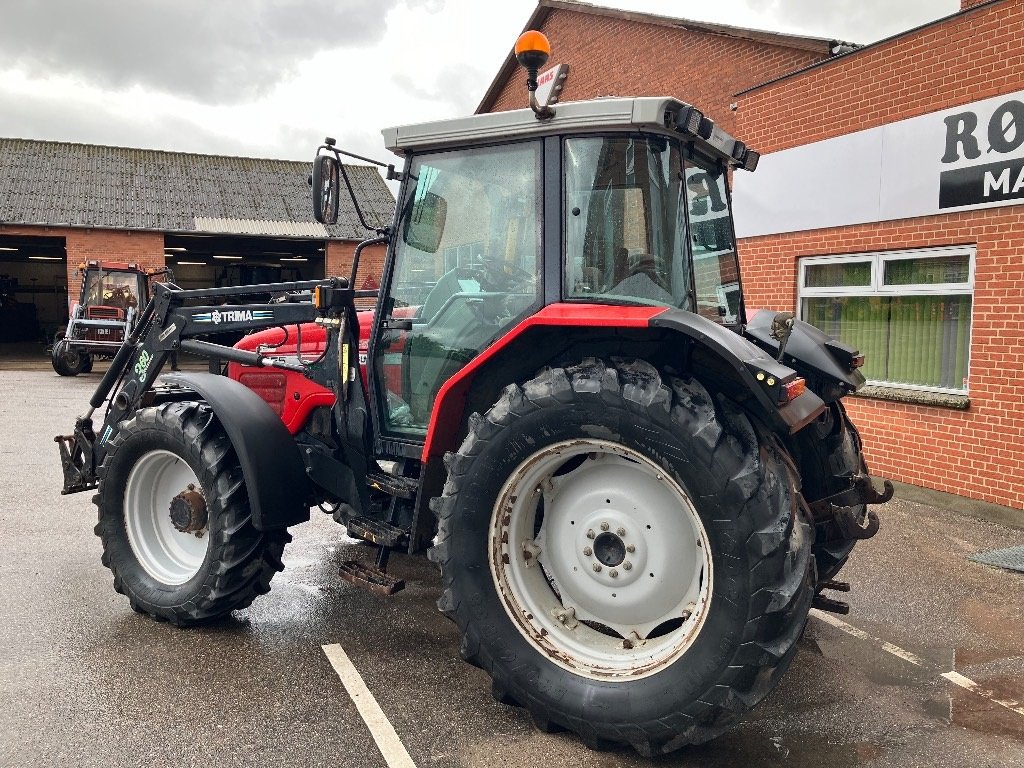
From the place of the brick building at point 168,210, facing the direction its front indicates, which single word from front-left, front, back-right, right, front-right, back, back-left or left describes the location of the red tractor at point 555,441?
front

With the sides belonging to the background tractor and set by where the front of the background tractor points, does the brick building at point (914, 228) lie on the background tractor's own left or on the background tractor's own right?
on the background tractor's own left

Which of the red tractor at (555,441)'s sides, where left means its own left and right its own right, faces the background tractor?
front

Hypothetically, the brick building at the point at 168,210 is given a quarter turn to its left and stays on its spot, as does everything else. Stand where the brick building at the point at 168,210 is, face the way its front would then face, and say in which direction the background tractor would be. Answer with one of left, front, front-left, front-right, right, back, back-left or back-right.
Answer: right

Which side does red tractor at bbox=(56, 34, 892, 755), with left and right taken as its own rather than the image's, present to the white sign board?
right

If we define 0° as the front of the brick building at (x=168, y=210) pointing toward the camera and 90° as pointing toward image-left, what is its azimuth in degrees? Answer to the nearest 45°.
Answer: approximately 0°

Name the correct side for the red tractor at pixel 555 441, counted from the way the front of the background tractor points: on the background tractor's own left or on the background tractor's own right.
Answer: on the background tractor's own left

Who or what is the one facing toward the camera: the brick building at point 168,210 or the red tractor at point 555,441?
the brick building

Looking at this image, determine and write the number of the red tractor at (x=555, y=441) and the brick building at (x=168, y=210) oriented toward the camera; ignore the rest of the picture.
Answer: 1

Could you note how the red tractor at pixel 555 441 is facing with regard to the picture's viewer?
facing away from the viewer and to the left of the viewer

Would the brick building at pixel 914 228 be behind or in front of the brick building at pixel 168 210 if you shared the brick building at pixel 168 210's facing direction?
in front

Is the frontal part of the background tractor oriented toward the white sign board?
no

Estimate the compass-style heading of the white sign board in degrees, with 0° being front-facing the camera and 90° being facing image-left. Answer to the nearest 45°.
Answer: approximately 45°

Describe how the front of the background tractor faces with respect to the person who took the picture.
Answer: facing the viewer and to the left of the viewer

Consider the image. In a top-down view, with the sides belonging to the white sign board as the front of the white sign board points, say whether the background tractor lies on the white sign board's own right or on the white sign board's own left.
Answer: on the white sign board's own right
